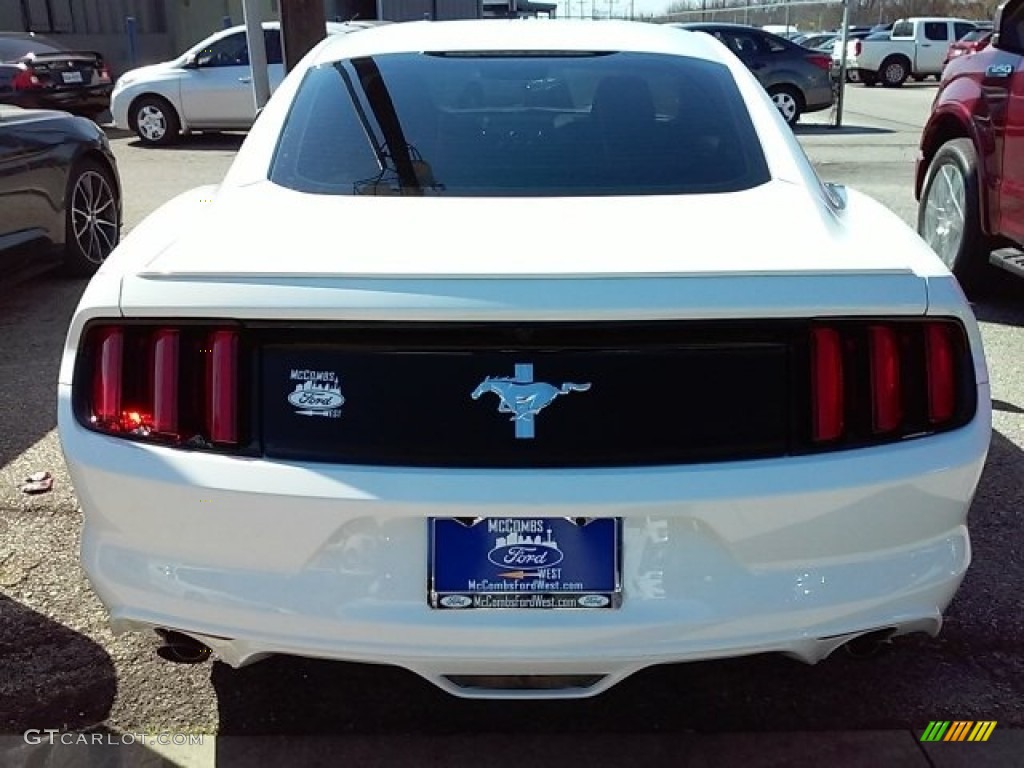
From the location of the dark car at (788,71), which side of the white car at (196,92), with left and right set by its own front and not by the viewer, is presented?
back

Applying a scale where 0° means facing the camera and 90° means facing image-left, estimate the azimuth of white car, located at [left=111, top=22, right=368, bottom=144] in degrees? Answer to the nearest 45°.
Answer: approximately 90°

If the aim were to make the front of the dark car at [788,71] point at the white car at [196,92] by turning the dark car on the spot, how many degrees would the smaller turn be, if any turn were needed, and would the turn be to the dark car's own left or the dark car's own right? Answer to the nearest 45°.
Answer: approximately 45° to the dark car's own left

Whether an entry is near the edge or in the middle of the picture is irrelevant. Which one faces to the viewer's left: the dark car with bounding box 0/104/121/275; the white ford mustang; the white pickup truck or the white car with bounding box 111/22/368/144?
the white car

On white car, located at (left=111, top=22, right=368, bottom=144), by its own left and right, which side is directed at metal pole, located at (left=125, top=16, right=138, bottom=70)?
right

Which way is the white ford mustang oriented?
away from the camera

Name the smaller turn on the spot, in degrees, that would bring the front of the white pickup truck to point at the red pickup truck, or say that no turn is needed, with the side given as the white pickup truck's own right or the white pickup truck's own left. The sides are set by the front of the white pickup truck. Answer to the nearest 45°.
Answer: approximately 135° to the white pickup truck's own right

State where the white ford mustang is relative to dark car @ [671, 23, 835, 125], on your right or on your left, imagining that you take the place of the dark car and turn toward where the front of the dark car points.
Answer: on your left
